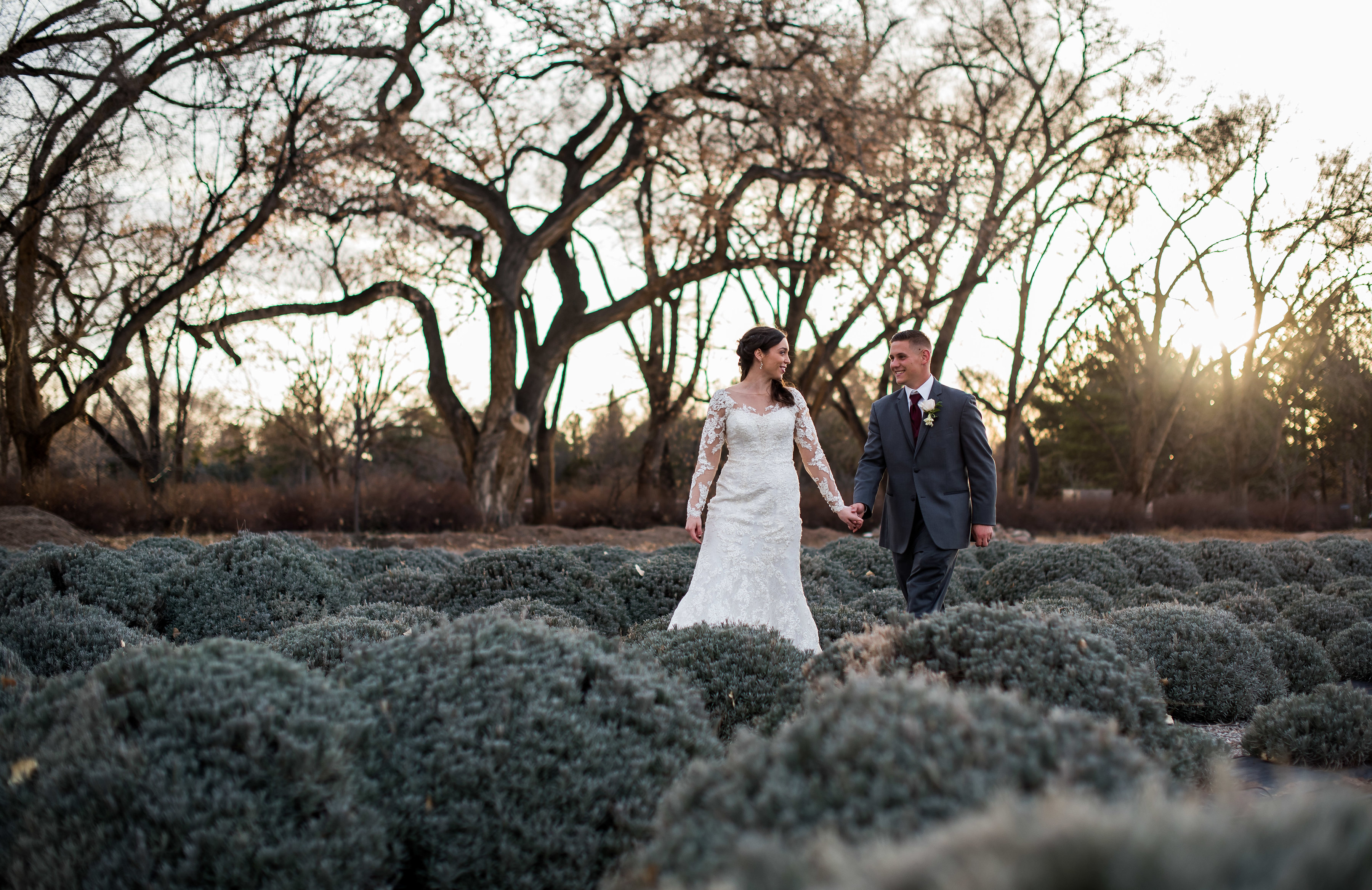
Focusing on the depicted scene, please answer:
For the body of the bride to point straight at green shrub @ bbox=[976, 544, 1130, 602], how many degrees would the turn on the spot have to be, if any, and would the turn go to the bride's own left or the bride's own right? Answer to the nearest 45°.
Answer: approximately 135° to the bride's own left

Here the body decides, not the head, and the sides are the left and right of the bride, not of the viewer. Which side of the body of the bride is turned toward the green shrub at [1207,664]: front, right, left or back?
left

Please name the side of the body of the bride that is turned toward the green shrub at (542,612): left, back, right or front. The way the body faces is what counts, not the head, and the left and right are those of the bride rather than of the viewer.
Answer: right

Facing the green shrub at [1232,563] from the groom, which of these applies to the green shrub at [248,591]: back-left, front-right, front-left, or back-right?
back-left

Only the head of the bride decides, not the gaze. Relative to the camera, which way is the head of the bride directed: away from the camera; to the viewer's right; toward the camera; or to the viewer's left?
to the viewer's right

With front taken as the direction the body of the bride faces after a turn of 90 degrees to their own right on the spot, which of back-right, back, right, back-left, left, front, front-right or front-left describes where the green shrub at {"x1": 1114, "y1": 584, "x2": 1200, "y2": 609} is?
back-right

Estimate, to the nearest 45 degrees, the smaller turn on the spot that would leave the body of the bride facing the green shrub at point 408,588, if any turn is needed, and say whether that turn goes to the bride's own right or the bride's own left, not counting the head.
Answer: approximately 135° to the bride's own right

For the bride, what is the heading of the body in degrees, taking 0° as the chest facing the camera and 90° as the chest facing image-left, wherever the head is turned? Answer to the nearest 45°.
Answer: approximately 0°

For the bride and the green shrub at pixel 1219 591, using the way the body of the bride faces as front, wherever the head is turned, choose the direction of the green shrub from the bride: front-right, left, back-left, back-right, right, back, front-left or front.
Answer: back-left

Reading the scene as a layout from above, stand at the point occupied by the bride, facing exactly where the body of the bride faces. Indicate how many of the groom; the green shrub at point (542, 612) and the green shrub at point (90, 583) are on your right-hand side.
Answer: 2

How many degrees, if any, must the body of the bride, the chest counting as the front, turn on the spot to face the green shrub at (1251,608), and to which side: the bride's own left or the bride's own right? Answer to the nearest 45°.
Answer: approximately 135° to the bride's own left
